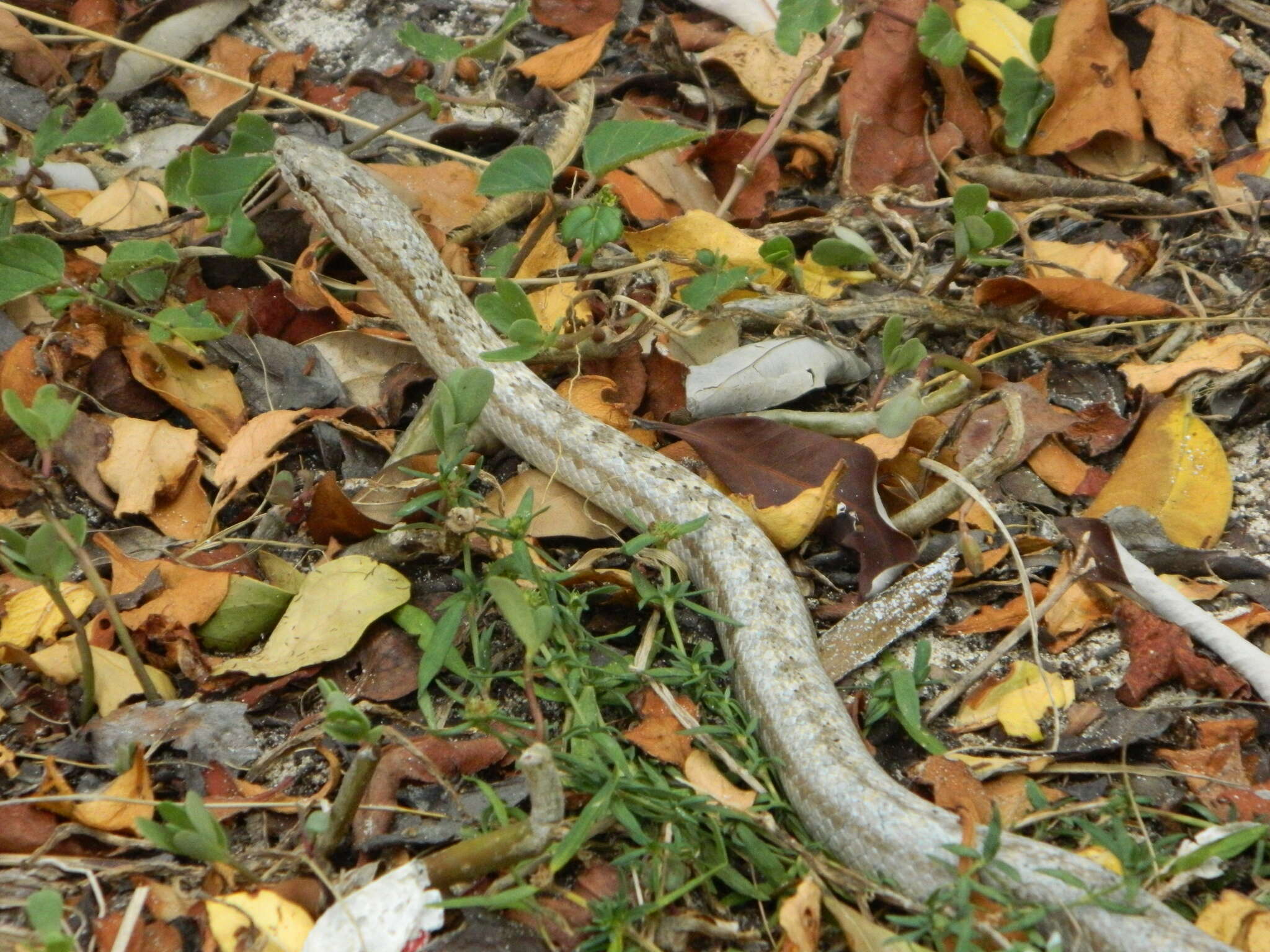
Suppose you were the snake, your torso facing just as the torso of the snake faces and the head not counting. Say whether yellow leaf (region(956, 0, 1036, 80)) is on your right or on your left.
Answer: on your right

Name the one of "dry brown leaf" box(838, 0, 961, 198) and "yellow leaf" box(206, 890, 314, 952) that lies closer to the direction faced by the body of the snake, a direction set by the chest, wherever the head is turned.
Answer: the dry brown leaf

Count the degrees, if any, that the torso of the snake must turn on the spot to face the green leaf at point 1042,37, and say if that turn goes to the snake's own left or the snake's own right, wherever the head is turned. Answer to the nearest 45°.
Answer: approximately 45° to the snake's own right

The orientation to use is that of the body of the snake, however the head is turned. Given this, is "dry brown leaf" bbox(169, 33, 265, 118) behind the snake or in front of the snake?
in front

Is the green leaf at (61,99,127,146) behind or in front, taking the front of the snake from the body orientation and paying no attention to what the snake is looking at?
in front

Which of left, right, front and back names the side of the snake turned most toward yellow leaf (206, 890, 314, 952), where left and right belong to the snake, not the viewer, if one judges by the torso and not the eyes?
left

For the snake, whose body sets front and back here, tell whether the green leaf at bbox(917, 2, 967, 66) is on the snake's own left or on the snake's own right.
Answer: on the snake's own right

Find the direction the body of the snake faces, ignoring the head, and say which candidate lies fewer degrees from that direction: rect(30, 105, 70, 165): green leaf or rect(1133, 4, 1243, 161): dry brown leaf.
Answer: the green leaf

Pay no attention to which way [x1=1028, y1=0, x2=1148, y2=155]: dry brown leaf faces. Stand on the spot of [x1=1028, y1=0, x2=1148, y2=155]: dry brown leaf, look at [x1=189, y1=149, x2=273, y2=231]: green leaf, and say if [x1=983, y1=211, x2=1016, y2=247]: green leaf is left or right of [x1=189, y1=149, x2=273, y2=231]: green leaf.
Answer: left

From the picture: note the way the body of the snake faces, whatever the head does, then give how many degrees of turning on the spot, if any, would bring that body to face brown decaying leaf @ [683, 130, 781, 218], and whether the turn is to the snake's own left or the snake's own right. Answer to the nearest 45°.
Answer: approximately 45° to the snake's own right

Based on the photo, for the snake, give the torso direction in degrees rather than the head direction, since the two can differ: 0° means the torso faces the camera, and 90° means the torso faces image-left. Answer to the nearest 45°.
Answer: approximately 135°
